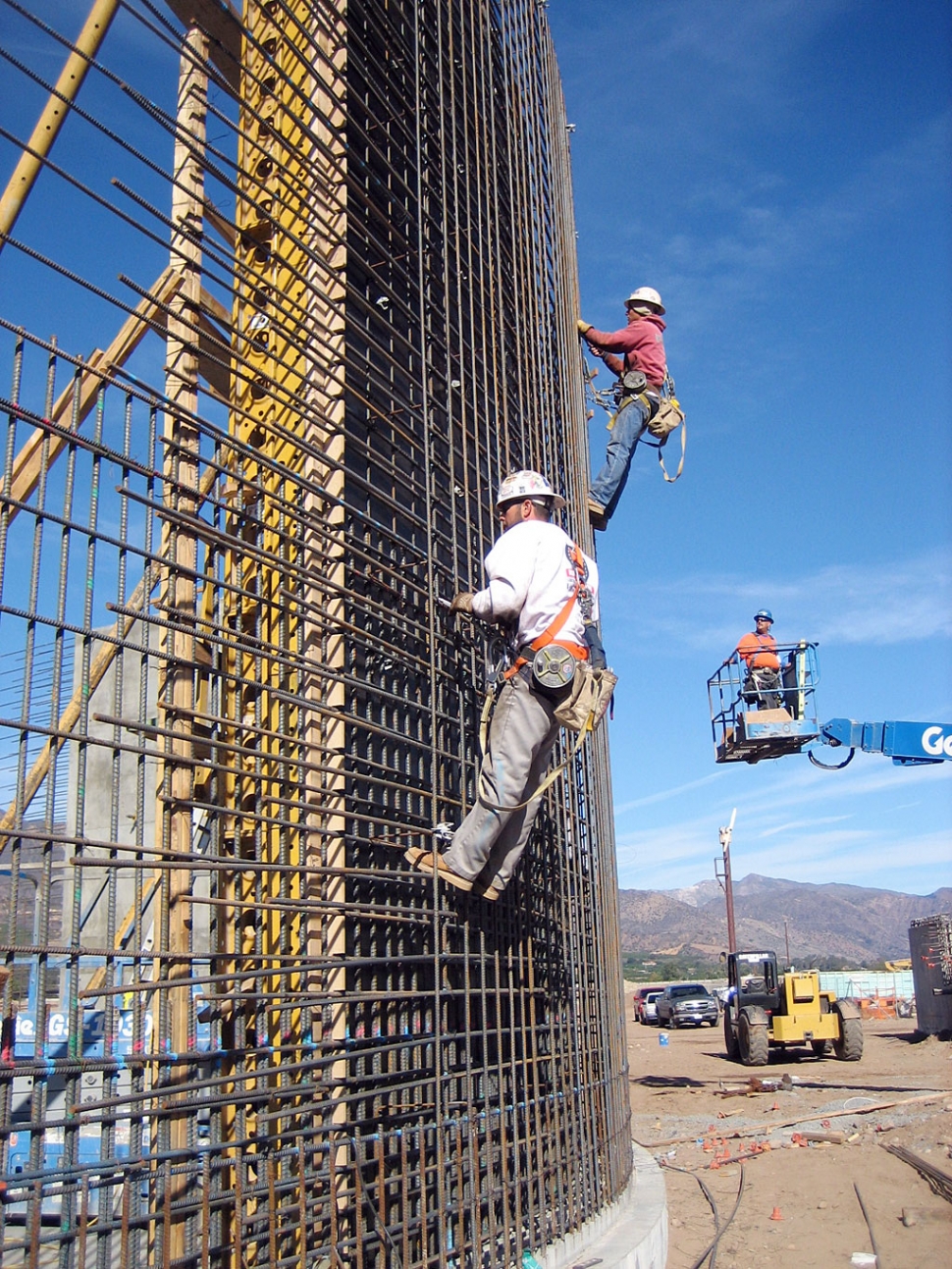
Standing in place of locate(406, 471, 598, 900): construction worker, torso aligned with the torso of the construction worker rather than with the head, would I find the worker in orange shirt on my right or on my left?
on my right

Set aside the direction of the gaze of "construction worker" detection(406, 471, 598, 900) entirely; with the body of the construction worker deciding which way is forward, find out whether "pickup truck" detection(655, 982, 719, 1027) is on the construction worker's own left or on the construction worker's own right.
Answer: on the construction worker's own right

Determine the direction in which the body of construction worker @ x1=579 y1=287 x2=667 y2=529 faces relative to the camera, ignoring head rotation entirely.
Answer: to the viewer's left

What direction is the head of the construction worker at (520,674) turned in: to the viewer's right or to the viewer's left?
to the viewer's left

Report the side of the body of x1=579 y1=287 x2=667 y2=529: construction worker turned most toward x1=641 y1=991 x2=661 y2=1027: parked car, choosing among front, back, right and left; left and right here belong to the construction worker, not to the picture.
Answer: right

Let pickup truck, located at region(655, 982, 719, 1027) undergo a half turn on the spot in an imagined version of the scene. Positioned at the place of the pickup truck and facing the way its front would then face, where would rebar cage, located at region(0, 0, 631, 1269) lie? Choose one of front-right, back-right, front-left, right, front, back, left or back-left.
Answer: back-left

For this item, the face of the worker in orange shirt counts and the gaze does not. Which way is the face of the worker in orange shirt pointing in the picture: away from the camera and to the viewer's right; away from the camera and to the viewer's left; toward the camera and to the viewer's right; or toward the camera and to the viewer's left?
toward the camera and to the viewer's left

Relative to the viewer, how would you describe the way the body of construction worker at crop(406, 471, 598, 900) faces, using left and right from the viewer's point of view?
facing away from the viewer and to the left of the viewer

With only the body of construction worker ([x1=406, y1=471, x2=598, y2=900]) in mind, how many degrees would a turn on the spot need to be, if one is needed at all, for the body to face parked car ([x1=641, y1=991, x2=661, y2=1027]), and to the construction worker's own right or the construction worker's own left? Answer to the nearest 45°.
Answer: approximately 45° to the construction worker's own right

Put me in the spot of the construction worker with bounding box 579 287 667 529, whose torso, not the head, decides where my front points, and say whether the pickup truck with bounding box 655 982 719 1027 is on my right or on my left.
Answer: on my right

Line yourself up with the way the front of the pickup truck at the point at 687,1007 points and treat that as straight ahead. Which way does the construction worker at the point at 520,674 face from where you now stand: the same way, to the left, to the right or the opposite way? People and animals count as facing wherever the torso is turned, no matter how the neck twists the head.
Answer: the opposite way

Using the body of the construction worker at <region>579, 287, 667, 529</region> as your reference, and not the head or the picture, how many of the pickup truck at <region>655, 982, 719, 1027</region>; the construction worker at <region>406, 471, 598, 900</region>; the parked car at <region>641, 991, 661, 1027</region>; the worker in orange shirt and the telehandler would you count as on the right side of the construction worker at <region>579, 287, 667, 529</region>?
4

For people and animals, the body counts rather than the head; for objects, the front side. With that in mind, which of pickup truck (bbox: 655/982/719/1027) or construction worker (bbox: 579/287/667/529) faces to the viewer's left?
the construction worker

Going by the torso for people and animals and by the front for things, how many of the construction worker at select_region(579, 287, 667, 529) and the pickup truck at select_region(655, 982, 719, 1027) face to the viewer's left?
1

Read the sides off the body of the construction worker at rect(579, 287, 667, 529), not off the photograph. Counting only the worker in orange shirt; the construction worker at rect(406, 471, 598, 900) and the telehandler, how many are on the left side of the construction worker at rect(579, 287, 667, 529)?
1

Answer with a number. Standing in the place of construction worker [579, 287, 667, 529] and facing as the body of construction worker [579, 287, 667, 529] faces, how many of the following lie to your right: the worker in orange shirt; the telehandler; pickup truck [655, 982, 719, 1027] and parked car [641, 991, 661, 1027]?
4
